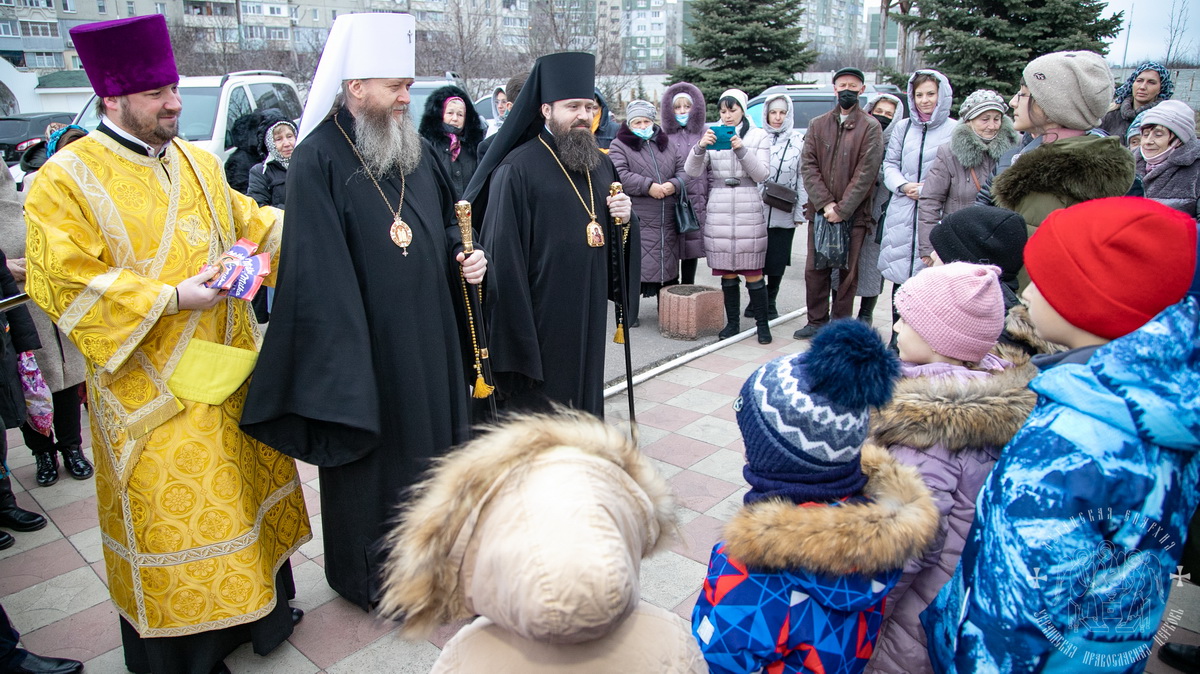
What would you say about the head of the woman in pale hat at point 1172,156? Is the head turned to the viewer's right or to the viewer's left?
to the viewer's left

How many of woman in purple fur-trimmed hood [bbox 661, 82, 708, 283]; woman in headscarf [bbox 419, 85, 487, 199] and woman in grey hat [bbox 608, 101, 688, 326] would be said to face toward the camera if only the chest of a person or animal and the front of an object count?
3

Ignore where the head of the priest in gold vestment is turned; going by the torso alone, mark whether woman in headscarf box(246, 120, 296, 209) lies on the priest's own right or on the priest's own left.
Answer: on the priest's own left

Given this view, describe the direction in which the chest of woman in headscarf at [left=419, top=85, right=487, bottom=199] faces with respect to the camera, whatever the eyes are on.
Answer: toward the camera

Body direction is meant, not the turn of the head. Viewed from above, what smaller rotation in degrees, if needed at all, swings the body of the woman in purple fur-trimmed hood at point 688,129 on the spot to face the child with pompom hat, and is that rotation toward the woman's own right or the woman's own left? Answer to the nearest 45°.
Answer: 0° — they already face them

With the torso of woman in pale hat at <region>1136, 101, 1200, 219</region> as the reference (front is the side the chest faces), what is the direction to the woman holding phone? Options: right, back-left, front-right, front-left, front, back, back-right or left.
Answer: front-right

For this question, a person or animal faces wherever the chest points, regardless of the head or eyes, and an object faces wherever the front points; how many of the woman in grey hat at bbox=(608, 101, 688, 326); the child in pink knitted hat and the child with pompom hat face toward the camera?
1

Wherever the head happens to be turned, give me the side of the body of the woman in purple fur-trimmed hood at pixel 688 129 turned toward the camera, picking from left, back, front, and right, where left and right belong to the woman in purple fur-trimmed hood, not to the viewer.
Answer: front

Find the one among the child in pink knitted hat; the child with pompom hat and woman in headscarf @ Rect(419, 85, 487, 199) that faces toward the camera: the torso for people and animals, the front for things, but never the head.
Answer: the woman in headscarf

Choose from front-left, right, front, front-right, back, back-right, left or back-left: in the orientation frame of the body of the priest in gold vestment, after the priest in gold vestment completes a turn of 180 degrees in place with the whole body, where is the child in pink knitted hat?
back
